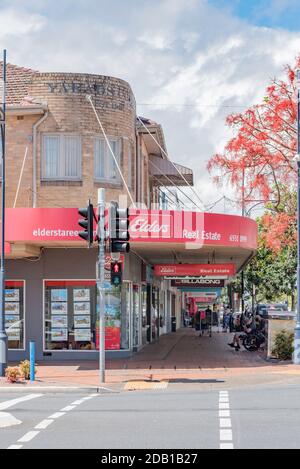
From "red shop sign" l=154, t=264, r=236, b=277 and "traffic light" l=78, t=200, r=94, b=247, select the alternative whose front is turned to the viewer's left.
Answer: the traffic light

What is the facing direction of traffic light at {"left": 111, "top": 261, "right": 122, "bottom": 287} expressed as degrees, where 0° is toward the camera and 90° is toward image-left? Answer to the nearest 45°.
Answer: approximately 0°

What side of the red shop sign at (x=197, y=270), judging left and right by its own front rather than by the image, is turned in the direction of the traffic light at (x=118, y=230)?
front

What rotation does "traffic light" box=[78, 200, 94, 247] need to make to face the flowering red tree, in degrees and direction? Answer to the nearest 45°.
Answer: approximately 135° to its right

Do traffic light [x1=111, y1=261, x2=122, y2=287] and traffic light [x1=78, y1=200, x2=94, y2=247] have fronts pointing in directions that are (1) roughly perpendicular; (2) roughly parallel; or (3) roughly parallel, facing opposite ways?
roughly perpendicular

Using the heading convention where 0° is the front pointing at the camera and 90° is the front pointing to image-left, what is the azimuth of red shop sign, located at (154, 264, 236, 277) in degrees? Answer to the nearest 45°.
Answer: approximately 0°

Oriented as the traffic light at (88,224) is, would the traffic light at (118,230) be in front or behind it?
behind

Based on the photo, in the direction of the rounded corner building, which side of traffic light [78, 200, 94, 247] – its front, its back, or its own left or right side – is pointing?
right

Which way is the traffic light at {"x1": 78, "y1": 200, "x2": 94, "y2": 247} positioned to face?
to the viewer's left

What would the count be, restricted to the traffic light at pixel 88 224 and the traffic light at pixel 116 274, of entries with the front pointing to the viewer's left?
1

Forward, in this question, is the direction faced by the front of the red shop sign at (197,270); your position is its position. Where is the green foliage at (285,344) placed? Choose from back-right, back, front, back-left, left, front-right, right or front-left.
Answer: front-left

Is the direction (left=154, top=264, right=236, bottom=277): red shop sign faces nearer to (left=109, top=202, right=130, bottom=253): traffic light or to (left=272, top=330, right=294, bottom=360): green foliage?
the traffic light
